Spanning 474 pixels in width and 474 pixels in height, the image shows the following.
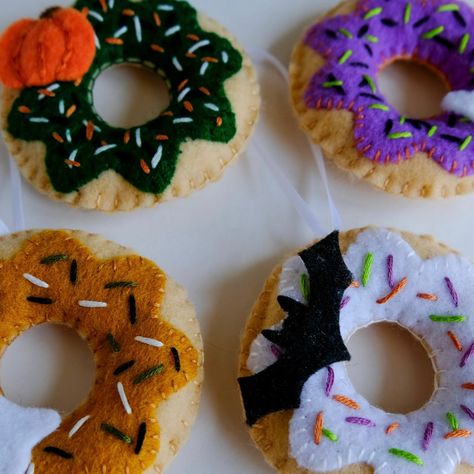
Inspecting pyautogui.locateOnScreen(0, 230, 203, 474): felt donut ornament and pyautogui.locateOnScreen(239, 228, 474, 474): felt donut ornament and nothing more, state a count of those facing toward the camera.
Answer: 2

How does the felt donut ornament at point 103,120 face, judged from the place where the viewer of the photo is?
facing the viewer
